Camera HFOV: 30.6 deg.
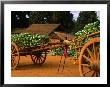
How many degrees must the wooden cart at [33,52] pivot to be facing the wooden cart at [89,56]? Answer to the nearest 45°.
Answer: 0° — it already faces it

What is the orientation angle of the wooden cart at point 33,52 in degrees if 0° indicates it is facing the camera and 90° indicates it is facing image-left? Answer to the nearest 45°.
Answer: approximately 270°
